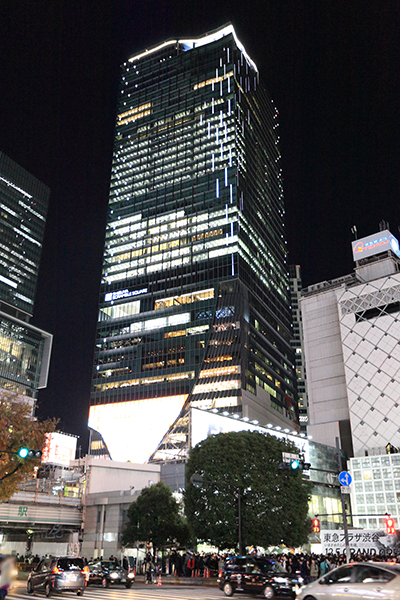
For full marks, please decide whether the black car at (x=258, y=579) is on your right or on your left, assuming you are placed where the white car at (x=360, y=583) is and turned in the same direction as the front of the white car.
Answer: on your right

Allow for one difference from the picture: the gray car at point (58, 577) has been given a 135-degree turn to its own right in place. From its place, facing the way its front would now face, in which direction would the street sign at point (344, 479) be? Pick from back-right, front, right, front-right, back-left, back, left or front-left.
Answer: front

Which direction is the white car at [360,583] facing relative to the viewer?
to the viewer's left

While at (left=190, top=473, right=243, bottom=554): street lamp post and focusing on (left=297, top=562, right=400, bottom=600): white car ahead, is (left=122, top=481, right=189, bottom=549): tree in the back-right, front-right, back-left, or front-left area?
back-right

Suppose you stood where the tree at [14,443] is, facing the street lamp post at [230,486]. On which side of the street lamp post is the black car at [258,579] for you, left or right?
right
